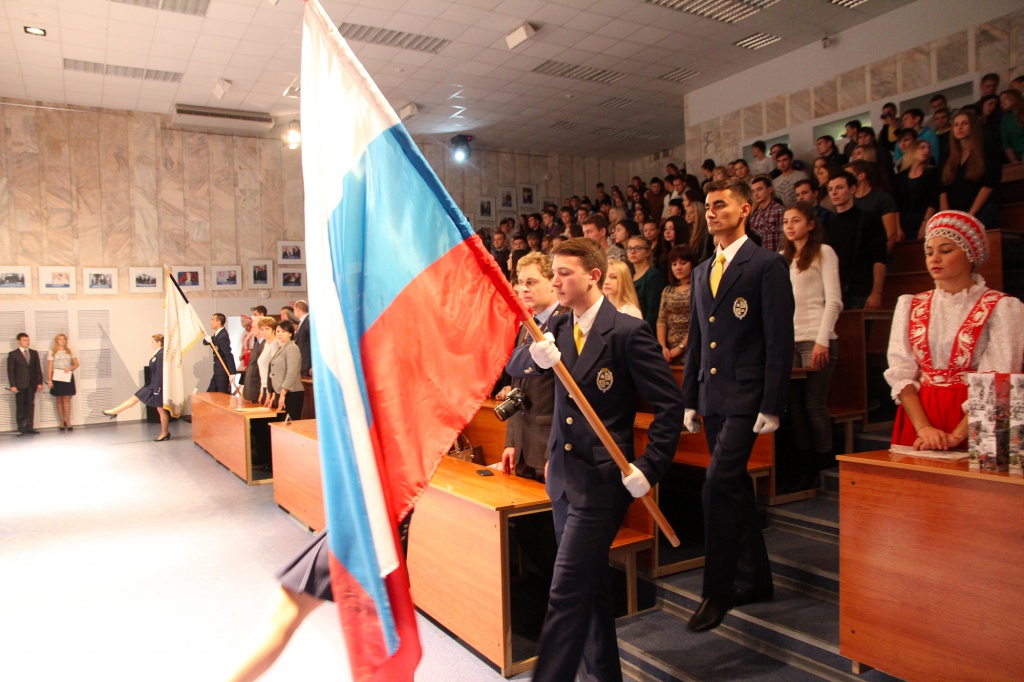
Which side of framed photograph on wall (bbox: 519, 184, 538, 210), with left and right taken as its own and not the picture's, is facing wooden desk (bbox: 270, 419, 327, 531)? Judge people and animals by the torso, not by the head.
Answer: front

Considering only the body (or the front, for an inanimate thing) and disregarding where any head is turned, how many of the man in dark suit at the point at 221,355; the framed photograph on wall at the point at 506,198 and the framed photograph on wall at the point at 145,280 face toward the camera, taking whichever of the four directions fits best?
2

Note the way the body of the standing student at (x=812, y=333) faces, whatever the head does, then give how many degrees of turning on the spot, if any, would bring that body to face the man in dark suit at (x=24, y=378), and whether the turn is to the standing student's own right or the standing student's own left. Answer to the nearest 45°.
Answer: approximately 45° to the standing student's own right

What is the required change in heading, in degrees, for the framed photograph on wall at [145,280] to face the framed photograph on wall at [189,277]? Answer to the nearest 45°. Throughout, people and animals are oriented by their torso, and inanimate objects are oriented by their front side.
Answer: approximately 90° to its left

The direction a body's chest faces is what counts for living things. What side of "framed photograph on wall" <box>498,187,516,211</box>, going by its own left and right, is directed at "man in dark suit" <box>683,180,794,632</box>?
front

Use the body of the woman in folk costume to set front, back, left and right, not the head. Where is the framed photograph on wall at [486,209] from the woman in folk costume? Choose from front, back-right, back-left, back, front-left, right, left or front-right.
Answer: right

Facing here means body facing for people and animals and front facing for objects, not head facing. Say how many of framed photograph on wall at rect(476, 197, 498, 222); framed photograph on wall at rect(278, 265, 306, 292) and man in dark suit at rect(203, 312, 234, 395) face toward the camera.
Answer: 2

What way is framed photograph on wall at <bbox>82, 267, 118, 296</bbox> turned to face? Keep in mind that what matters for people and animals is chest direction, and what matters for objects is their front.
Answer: toward the camera

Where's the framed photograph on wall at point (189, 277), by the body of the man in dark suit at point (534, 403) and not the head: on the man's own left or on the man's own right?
on the man's own right

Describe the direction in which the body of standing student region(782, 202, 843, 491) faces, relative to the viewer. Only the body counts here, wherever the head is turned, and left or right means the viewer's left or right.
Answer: facing the viewer and to the left of the viewer

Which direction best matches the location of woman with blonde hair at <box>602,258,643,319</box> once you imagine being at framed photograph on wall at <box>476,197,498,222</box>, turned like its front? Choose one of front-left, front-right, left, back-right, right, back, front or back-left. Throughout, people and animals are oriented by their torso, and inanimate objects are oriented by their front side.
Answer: front

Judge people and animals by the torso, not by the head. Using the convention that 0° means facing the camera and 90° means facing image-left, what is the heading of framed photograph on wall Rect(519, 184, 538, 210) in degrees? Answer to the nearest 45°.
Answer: approximately 0°
